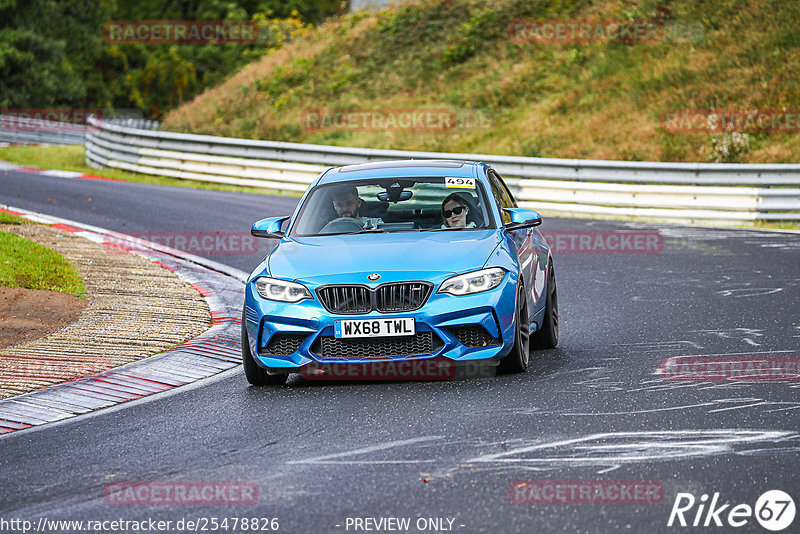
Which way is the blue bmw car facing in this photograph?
toward the camera

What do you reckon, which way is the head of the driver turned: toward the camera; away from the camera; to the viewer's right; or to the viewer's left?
toward the camera

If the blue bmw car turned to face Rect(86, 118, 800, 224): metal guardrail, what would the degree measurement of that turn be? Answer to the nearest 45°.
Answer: approximately 180°
